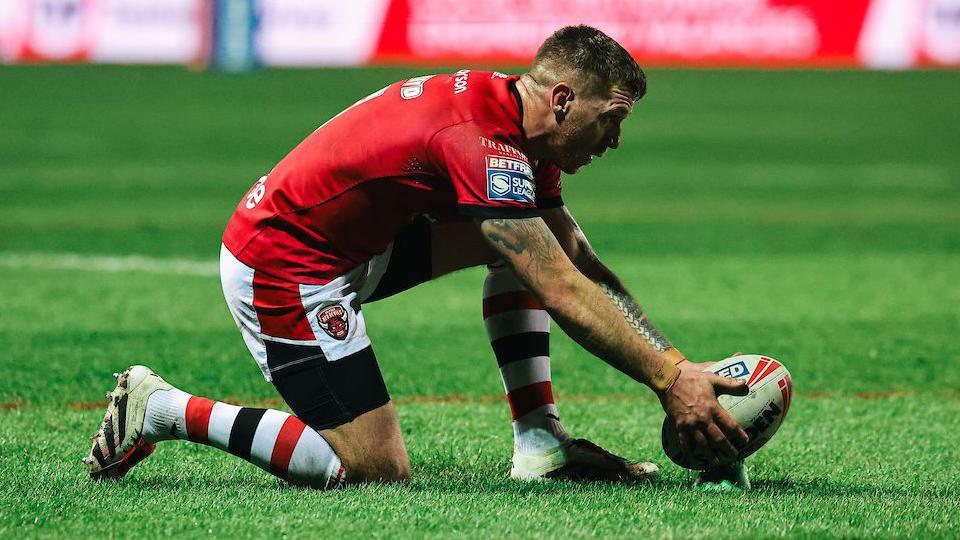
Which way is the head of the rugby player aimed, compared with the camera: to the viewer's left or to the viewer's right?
to the viewer's right

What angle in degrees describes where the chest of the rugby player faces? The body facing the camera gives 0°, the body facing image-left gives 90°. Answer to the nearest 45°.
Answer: approximately 270°
